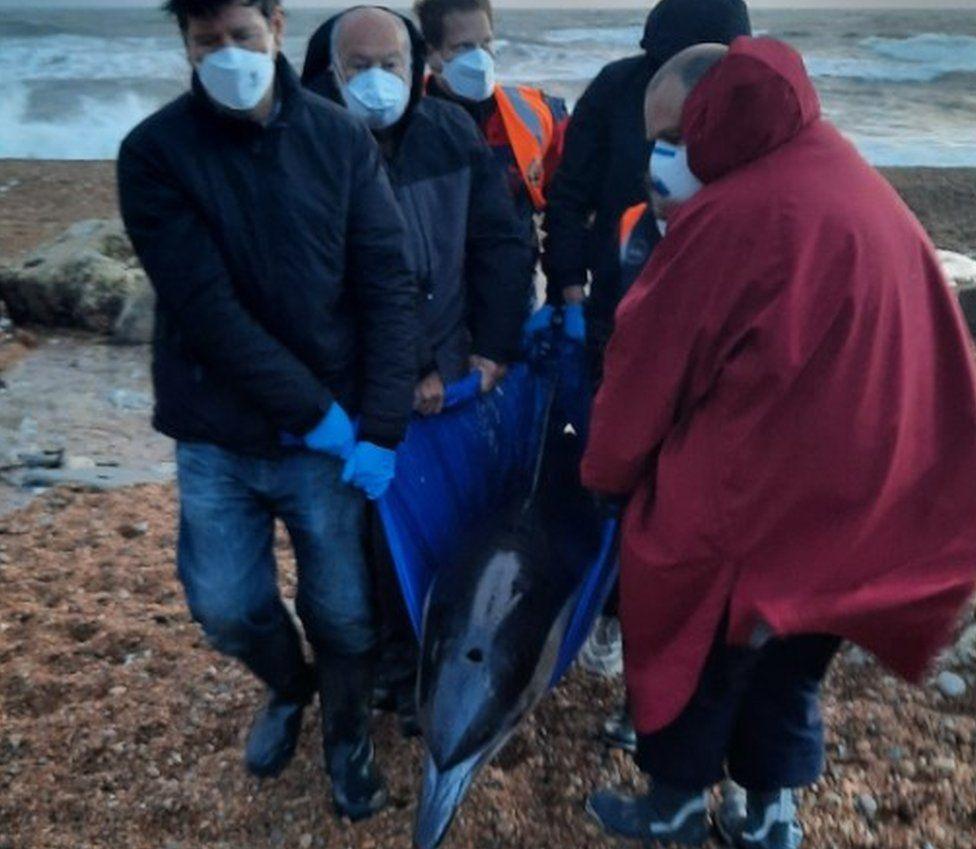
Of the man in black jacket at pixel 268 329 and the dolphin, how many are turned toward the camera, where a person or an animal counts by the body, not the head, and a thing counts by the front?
2

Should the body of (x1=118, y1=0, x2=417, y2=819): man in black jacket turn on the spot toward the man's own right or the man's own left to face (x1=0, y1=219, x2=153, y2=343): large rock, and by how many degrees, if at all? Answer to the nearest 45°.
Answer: approximately 180°

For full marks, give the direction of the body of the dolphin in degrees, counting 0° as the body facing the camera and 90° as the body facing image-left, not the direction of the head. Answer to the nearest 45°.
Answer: approximately 0°
